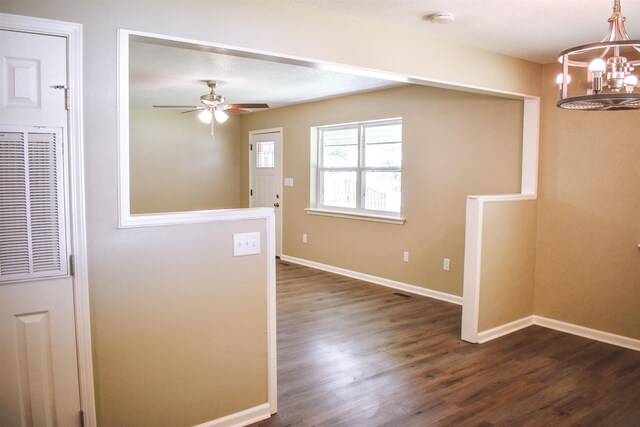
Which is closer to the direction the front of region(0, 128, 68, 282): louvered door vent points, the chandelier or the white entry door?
the chandelier

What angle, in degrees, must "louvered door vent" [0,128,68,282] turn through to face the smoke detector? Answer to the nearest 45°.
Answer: approximately 90° to its left

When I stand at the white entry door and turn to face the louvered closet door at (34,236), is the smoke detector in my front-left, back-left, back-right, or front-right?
front-left

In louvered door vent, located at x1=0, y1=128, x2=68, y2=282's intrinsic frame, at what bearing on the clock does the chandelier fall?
The chandelier is roughly at 10 o'clock from the louvered door vent.

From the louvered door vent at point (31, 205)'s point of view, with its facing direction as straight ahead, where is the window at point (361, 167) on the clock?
The window is roughly at 8 o'clock from the louvered door vent.

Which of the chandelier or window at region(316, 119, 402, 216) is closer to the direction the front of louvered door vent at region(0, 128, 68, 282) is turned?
the chandelier

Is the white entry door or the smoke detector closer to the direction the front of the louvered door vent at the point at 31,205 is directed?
the smoke detector

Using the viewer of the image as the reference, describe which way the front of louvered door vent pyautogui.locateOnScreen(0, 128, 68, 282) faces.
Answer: facing the viewer

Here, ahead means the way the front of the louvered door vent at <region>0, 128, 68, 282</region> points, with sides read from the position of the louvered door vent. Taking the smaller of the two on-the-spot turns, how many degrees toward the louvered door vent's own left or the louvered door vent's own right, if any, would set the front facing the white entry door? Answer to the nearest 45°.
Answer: approximately 135° to the louvered door vent's own left

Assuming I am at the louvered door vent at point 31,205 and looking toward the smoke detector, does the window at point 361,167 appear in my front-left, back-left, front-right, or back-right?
front-left
